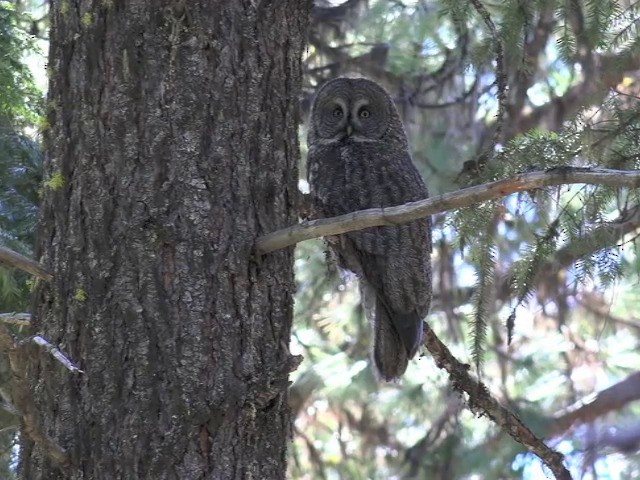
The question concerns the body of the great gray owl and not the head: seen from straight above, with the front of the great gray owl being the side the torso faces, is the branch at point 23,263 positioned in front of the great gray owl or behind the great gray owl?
in front

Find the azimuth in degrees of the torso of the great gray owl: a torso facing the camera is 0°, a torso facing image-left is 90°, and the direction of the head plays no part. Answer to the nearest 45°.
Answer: approximately 45°

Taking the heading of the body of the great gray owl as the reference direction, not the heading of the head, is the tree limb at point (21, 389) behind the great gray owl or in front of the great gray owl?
in front
